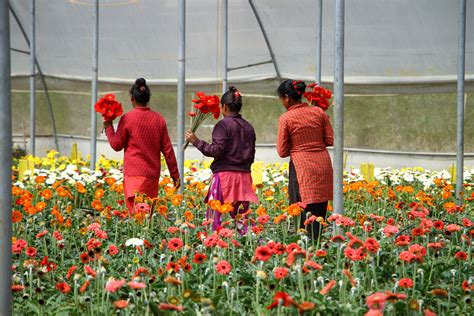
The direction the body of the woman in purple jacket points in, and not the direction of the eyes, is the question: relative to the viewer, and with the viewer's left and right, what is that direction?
facing away from the viewer and to the left of the viewer

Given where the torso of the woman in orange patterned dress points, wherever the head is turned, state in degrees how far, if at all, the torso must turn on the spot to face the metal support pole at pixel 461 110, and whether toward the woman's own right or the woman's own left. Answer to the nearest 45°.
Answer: approximately 90° to the woman's own right

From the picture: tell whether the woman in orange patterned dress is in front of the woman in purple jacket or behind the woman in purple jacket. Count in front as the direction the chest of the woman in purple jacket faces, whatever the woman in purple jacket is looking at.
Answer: behind

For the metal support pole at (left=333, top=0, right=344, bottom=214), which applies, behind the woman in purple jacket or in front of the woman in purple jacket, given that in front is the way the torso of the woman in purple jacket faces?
behind

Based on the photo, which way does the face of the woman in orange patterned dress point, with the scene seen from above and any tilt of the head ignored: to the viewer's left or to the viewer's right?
to the viewer's left

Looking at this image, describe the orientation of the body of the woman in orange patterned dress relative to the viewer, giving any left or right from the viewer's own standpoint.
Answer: facing away from the viewer and to the left of the viewer

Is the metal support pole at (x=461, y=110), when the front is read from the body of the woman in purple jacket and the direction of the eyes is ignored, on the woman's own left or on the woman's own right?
on the woman's own right

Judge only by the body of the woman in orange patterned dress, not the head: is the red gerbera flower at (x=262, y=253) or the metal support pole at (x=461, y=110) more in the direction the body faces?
the metal support pole

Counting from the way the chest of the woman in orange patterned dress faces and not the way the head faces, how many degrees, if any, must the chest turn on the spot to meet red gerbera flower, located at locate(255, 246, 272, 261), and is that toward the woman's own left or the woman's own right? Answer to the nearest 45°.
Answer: approximately 135° to the woman's own left
